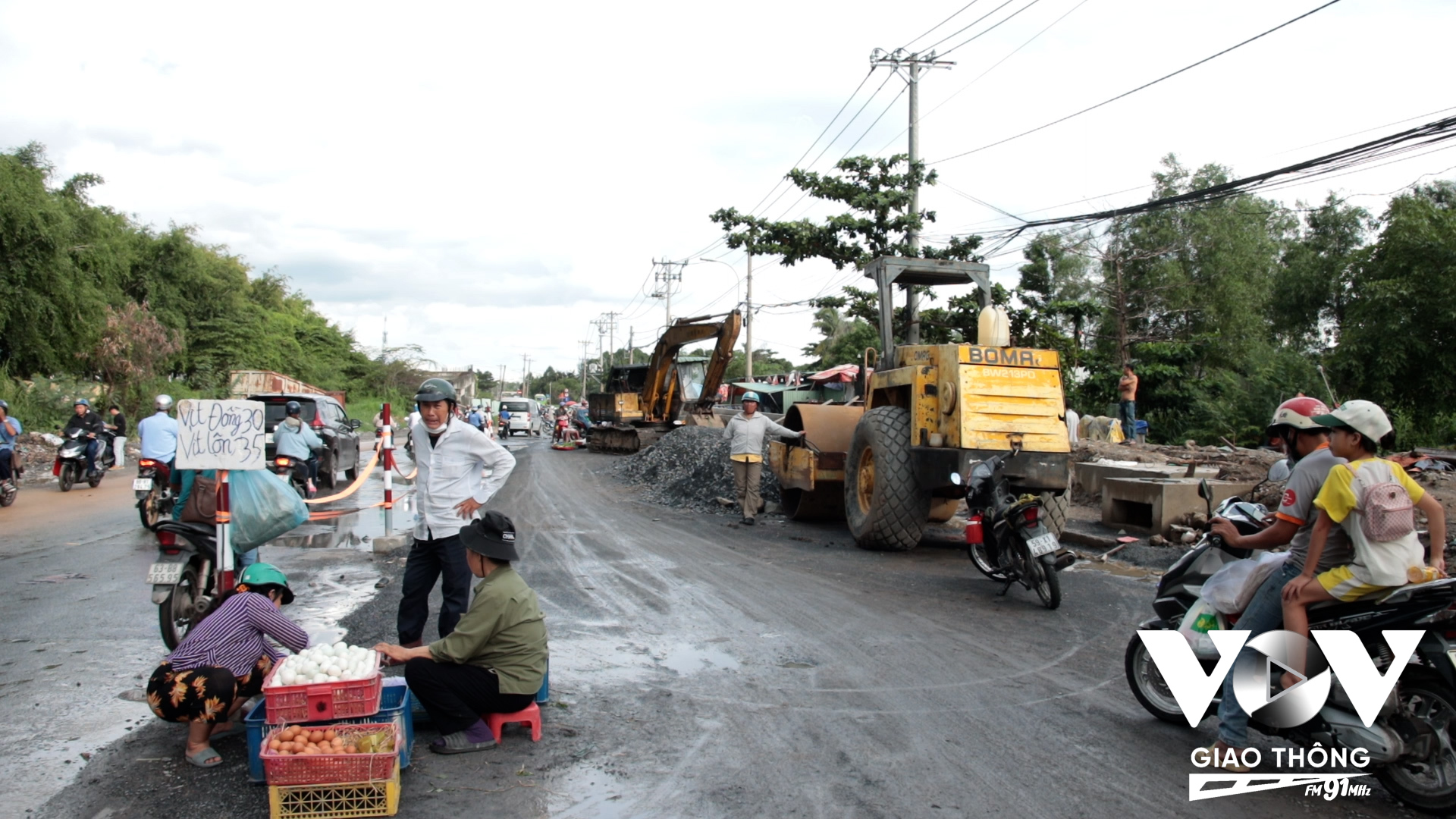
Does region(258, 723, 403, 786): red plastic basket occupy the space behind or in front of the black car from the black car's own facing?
behind

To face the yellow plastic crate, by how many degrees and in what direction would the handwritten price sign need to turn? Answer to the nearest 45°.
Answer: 0° — it already faces it

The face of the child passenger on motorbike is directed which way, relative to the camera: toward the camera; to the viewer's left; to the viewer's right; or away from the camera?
to the viewer's left

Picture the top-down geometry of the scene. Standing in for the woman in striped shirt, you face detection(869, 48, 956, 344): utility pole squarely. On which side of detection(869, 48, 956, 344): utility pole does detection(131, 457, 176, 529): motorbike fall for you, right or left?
left

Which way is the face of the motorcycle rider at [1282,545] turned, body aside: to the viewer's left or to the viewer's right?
to the viewer's left

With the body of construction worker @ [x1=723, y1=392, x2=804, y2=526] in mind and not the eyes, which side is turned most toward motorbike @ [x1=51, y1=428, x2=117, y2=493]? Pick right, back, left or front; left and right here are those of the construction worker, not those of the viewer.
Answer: right

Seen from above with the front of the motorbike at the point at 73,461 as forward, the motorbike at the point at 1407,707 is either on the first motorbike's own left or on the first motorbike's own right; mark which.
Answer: on the first motorbike's own left

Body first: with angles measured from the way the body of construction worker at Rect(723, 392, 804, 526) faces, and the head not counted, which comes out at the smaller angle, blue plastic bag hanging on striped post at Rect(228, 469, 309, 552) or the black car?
the blue plastic bag hanging on striped post

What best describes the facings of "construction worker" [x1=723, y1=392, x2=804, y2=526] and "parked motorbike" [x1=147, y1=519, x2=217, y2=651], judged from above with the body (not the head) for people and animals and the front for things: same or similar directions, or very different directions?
very different directions

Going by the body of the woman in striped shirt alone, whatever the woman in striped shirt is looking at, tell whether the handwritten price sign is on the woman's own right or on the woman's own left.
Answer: on the woman's own left

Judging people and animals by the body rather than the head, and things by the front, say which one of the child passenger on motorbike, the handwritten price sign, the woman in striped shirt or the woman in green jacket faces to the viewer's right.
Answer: the woman in striped shirt
